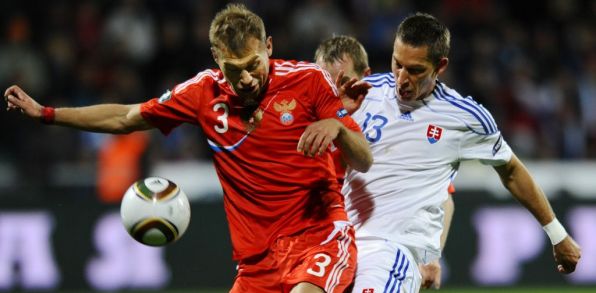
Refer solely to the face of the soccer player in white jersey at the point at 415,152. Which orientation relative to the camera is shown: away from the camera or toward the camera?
toward the camera

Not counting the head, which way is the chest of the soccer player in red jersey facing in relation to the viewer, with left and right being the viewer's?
facing the viewer

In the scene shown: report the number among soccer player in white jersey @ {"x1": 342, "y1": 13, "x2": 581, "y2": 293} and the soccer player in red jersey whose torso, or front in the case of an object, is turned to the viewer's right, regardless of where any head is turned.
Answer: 0

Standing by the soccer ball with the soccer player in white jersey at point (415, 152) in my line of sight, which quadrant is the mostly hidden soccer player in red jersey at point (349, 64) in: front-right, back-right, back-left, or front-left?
front-left

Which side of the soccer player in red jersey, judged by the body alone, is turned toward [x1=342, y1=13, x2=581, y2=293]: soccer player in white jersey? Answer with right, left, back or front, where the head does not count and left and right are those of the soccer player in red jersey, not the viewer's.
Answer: left

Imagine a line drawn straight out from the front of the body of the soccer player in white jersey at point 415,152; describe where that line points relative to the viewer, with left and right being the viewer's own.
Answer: facing the viewer and to the left of the viewer

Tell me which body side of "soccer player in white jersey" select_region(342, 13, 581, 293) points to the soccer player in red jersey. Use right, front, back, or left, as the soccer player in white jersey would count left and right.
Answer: front
